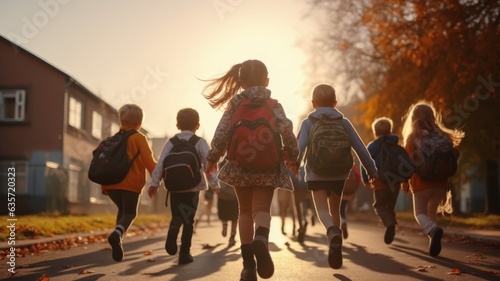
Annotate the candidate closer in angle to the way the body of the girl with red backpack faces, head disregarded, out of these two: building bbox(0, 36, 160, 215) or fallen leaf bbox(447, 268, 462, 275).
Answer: the building

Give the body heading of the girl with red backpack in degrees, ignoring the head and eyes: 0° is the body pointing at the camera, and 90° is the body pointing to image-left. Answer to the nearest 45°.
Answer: approximately 180°

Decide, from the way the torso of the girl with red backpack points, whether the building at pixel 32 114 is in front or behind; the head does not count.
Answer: in front

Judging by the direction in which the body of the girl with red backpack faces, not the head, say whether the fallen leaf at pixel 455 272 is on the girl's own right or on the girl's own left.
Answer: on the girl's own right

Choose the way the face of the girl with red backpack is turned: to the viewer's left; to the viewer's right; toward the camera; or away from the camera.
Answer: away from the camera

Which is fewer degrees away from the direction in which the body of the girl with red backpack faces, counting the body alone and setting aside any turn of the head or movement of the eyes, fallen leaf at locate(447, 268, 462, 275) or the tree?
the tree

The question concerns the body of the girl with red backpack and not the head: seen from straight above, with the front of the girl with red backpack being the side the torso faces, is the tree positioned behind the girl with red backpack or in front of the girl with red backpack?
in front
